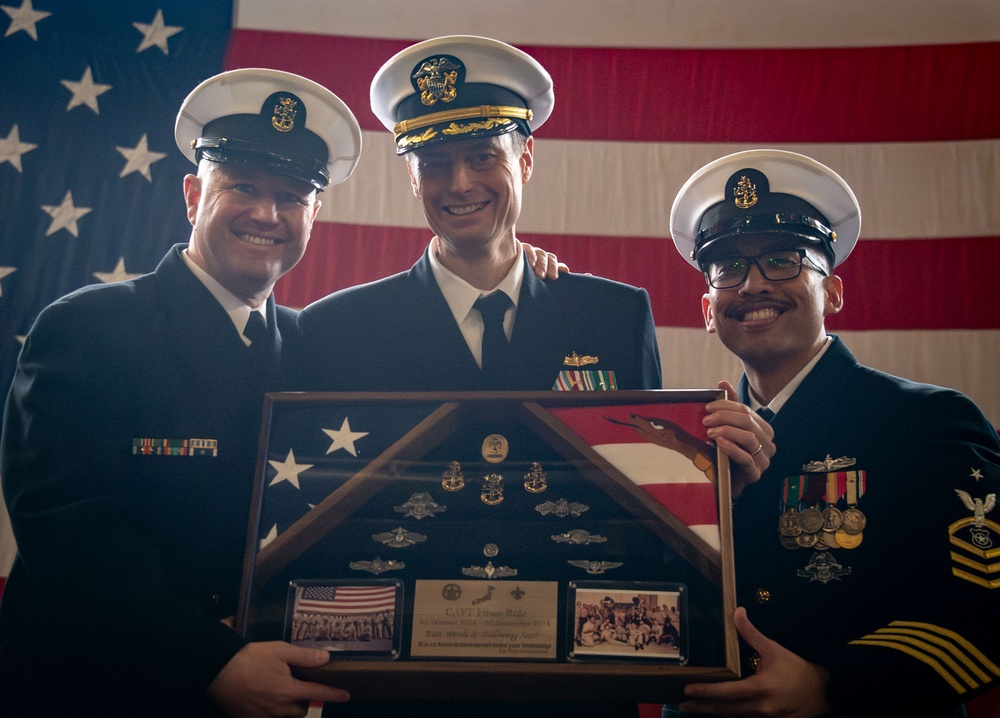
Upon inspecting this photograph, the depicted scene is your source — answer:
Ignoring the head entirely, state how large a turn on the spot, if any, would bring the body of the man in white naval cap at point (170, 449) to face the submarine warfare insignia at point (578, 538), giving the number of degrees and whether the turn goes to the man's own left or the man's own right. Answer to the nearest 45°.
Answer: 0° — they already face it

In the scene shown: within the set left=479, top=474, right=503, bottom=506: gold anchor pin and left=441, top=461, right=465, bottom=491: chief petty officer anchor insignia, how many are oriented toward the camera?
2

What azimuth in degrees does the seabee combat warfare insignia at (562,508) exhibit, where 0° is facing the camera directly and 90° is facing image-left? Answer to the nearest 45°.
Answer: approximately 0°

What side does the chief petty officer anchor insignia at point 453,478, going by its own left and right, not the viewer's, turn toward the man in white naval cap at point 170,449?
right
